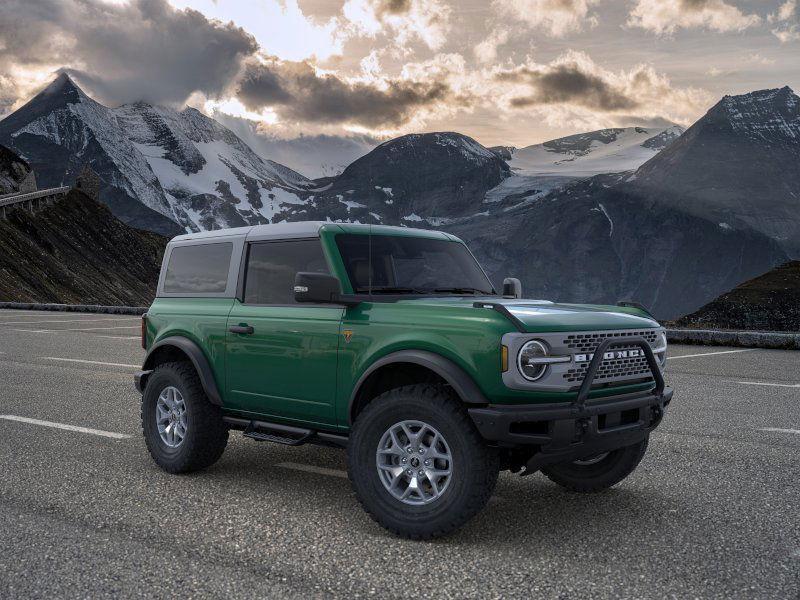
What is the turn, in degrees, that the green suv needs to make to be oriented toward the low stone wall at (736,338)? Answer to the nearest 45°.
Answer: approximately 90° to its left

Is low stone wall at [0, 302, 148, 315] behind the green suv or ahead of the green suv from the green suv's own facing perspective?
behind

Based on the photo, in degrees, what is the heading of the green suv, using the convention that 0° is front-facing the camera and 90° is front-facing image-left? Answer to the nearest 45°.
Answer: approximately 315°
